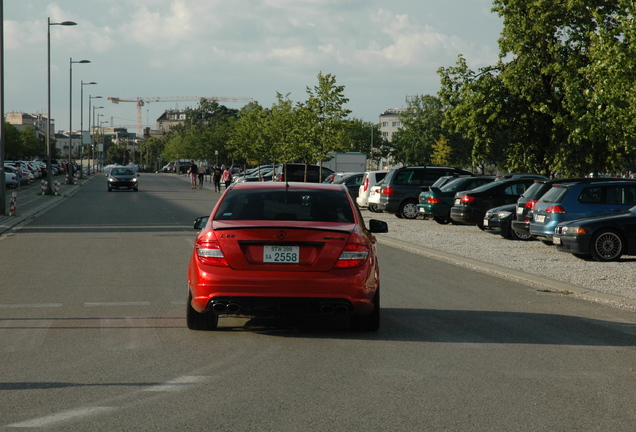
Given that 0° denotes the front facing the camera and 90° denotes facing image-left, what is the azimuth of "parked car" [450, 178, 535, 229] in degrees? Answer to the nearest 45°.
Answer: approximately 225°

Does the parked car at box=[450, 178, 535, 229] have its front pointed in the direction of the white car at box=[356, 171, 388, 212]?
no

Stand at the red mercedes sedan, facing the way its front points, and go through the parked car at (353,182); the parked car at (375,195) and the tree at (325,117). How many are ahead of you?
3

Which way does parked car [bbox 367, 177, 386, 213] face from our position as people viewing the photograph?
facing away from the viewer and to the right of the viewer

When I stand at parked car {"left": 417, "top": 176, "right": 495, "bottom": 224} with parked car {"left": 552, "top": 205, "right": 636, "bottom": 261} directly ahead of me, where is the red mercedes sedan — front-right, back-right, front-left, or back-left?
front-right

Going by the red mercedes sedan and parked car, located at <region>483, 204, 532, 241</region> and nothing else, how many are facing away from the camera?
1

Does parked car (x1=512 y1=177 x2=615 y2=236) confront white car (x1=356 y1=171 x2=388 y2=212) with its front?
no

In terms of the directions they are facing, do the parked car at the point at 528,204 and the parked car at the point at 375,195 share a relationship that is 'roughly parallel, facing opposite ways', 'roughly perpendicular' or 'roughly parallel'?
roughly parallel

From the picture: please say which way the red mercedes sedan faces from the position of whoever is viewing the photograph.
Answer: facing away from the viewer

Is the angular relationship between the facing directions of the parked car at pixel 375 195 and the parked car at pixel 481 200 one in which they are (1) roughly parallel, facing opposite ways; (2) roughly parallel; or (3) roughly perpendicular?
roughly parallel

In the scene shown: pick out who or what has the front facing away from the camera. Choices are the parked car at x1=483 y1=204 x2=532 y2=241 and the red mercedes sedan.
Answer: the red mercedes sedan

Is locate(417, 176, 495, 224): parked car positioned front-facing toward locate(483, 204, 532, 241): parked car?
no

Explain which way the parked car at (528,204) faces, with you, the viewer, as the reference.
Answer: facing away from the viewer and to the right of the viewer

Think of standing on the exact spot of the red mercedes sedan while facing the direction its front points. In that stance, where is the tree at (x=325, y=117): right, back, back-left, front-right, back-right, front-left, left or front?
front

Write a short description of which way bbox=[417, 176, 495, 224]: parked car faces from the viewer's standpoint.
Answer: facing away from the viewer and to the right of the viewer
